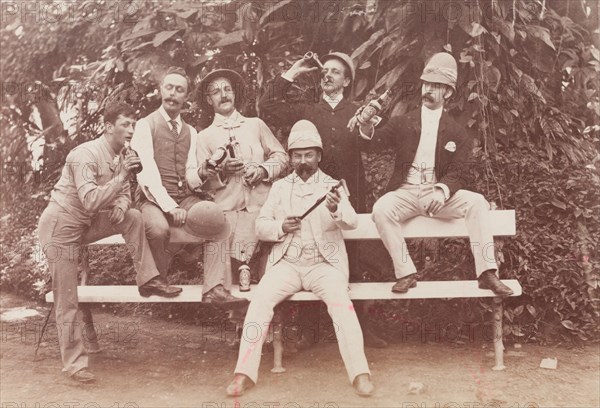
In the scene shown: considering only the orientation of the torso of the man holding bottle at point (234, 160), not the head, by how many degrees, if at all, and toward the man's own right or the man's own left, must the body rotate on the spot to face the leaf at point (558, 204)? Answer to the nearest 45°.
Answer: approximately 90° to the man's own left

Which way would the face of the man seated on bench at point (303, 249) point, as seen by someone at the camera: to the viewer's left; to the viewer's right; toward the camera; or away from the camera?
toward the camera

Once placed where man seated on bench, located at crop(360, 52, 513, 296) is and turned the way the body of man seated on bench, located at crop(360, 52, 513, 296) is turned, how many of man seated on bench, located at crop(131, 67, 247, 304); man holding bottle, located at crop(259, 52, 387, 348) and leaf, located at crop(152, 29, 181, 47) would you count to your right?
3

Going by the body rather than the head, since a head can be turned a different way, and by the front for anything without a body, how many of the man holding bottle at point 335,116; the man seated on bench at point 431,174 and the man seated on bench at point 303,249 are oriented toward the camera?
3

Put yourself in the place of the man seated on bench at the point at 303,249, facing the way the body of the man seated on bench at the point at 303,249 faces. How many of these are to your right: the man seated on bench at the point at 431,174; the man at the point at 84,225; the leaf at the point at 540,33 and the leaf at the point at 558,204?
1

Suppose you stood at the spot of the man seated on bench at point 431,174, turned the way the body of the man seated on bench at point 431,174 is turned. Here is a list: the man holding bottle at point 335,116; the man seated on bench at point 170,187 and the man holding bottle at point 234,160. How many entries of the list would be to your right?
3

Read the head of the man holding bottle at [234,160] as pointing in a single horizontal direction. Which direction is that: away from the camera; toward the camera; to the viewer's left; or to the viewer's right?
toward the camera

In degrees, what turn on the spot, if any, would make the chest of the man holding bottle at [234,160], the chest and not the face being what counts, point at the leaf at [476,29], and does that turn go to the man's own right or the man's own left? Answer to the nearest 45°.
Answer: approximately 90° to the man's own left

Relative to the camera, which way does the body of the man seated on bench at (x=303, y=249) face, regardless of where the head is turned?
toward the camera

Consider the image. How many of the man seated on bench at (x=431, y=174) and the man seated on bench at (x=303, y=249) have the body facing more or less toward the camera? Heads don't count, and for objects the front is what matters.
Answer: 2

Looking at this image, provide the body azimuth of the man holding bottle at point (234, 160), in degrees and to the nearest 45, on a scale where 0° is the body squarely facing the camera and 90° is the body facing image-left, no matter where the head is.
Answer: approximately 0°

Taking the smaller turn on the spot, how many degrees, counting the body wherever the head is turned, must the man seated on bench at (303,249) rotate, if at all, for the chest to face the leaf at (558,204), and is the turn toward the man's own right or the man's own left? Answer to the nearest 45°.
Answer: approximately 90° to the man's own left

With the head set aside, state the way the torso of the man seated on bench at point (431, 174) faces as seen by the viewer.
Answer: toward the camera
